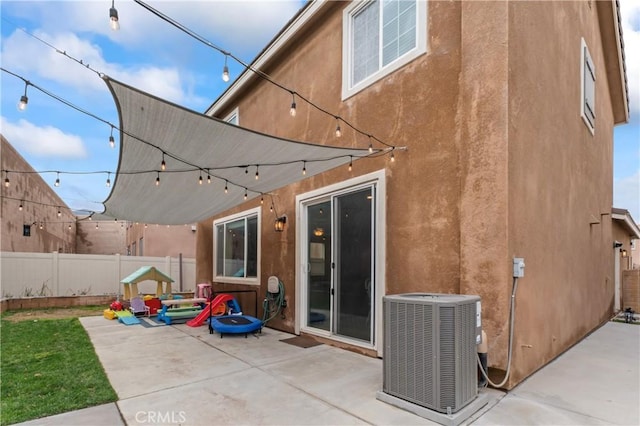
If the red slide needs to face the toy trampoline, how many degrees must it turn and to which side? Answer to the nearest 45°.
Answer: approximately 45° to its left

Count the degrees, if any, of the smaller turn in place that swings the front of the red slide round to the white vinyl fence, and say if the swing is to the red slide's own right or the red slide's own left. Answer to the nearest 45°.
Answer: approximately 90° to the red slide's own right

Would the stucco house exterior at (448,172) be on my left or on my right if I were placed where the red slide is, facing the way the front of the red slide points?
on my left

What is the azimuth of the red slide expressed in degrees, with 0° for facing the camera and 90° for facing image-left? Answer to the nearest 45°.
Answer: approximately 45°
